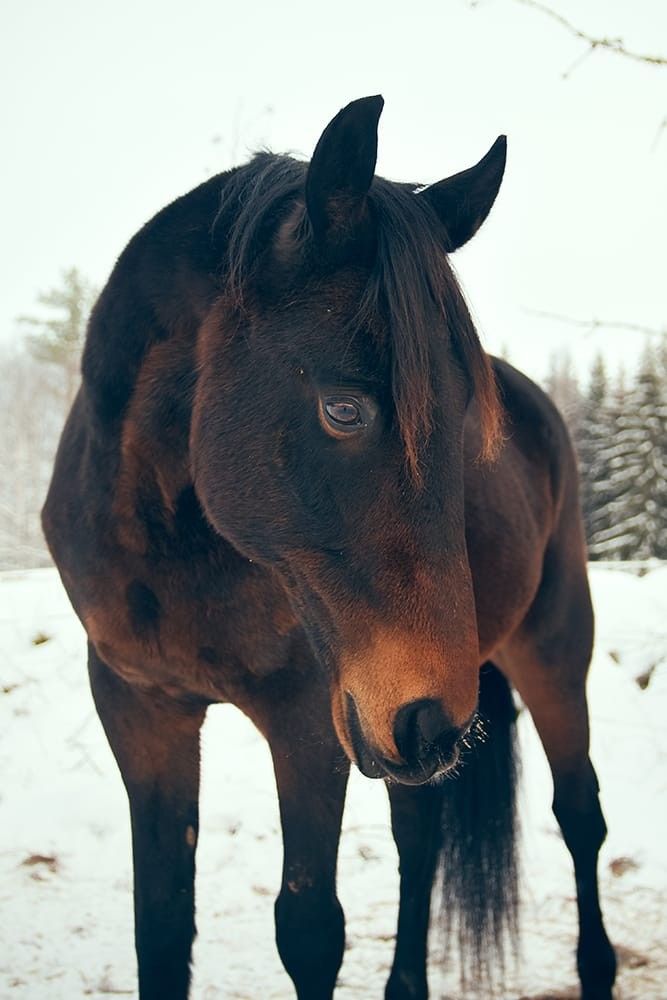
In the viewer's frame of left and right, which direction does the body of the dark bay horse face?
facing the viewer and to the left of the viewer

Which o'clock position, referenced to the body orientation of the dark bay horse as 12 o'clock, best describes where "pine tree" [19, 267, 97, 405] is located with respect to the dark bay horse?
The pine tree is roughly at 4 o'clock from the dark bay horse.

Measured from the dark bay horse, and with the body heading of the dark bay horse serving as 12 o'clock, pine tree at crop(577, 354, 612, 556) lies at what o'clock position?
The pine tree is roughly at 5 o'clock from the dark bay horse.
